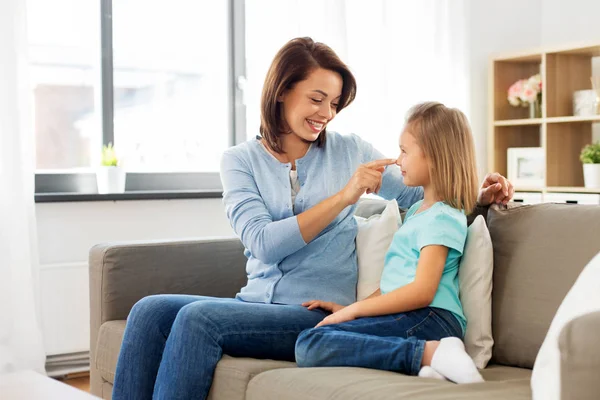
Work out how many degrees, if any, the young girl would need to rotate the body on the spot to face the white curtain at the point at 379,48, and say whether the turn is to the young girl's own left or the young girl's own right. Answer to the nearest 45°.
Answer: approximately 90° to the young girl's own right

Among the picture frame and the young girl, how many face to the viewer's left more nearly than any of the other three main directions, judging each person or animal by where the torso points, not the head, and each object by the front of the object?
1

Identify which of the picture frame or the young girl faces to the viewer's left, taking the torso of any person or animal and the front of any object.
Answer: the young girl

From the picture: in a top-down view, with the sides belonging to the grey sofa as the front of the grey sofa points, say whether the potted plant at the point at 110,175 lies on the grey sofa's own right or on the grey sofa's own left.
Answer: on the grey sofa's own right

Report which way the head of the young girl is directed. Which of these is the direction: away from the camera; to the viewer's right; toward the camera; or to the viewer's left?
to the viewer's left

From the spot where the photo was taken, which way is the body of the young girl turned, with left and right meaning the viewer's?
facing to the left of the viewer

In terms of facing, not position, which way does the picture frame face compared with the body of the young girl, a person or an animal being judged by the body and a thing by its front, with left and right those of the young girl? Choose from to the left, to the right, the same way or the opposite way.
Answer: to the left
